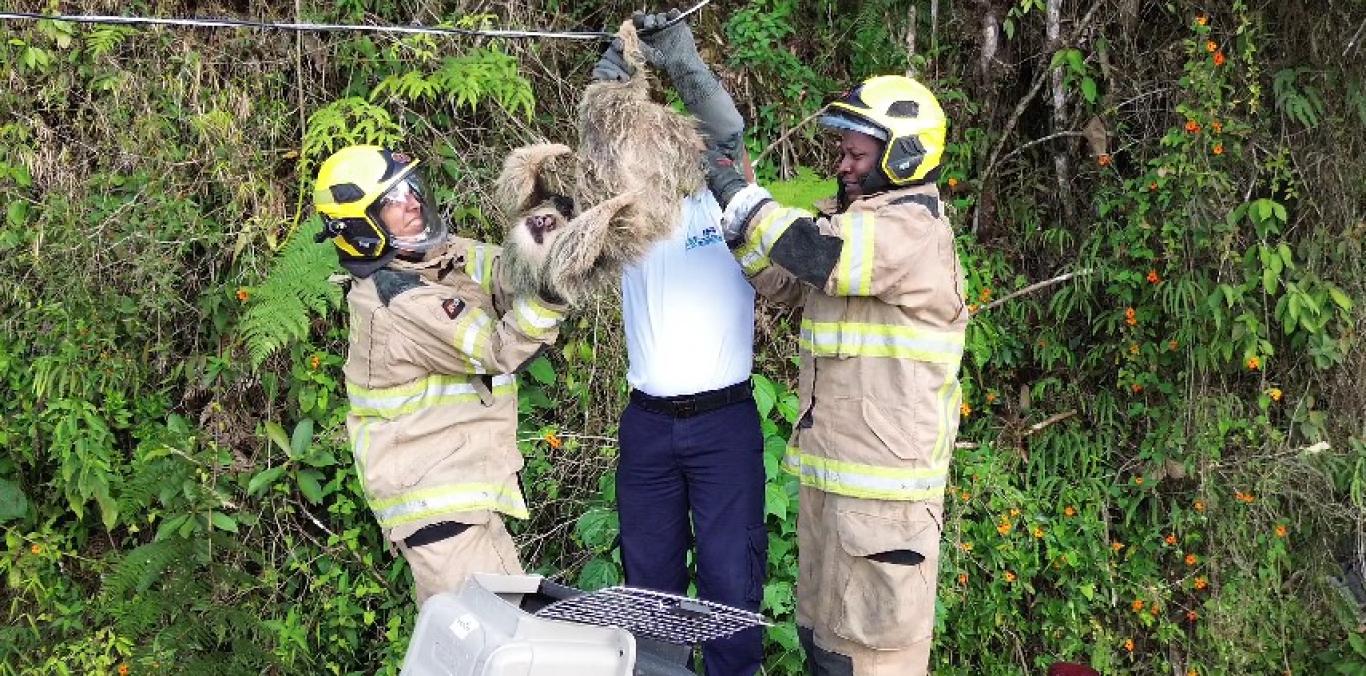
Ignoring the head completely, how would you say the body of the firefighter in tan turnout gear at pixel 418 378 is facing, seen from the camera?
to the viewer's right

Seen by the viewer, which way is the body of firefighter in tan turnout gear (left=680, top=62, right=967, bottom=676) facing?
to the viewer's left

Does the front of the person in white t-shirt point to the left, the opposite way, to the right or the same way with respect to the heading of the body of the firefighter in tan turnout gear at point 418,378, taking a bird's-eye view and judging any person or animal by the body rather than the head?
to the right

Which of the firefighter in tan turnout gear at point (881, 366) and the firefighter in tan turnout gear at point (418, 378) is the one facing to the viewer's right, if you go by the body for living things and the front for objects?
the firefighter in tan turnout gear at point (418, 378)

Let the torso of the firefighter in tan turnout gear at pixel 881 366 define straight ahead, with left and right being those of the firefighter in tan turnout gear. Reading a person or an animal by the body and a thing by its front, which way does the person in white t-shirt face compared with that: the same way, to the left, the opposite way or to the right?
to the left

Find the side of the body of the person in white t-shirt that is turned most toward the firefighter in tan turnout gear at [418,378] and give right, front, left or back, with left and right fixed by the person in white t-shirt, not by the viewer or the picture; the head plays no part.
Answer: right

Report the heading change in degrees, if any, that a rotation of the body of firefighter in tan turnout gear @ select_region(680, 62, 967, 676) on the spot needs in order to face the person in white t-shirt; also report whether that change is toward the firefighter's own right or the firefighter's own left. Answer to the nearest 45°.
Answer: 0° — they already face them

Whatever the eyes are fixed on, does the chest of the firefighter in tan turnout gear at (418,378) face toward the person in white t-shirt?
yes

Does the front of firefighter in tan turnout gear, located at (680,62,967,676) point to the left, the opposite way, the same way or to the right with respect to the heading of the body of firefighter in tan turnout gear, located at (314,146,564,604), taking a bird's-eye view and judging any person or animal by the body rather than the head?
the opposite way

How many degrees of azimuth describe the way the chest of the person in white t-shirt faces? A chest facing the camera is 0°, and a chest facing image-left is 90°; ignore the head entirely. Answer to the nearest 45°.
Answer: approximately 0°
